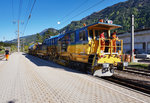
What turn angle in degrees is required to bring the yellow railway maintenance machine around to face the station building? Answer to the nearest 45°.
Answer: approximately 90° to its left

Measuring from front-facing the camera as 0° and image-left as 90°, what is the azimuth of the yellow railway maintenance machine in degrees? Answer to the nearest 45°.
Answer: approximately 315°
